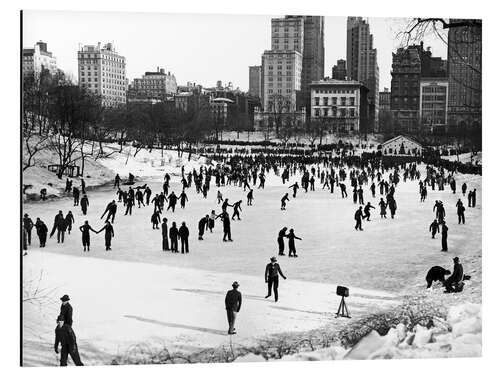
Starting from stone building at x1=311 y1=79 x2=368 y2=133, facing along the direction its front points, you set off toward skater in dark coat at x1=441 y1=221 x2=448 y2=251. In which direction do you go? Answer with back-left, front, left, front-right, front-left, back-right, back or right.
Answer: front-left

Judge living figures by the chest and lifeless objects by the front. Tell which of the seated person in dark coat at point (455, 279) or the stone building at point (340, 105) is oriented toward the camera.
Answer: the stone building

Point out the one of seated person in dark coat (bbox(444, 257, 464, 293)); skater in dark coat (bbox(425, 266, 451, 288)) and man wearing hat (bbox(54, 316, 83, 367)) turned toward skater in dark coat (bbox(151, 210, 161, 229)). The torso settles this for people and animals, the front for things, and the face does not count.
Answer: seated person in dark coat (bbox(444, 257, 464, 293))

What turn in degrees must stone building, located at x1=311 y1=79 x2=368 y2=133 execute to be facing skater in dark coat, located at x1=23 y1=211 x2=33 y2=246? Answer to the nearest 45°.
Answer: approximately 45° to its right

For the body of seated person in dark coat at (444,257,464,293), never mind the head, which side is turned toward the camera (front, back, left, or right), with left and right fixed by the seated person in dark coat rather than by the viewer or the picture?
left

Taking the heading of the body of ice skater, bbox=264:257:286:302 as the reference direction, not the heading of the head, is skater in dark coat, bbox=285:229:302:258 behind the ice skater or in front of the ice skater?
behind

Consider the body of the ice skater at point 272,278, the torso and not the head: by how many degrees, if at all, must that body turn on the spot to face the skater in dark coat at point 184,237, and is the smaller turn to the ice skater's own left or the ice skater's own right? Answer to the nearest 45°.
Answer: approximately 135° to the ice skater's own right

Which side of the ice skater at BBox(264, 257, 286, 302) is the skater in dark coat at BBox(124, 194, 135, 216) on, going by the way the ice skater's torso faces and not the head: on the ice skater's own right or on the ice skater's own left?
on the ice skater's own right

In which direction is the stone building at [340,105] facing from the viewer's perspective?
toward the camera

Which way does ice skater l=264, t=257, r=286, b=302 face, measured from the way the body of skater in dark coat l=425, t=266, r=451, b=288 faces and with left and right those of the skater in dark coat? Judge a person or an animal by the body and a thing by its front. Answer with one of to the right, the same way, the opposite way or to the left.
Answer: to the right
